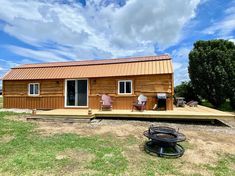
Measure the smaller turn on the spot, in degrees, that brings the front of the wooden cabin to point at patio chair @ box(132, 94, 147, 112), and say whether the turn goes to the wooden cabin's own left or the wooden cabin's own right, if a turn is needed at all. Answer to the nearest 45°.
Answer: approximately 45° to the wooden cabin's own left

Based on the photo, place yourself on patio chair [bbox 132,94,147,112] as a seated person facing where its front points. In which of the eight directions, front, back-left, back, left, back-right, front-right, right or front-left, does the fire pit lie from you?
front-left

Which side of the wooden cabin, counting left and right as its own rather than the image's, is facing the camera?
front

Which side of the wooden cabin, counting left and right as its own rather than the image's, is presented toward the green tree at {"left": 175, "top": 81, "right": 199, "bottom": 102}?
left

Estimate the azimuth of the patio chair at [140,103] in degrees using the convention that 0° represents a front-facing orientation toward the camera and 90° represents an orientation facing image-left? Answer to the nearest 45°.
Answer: approximately 45°

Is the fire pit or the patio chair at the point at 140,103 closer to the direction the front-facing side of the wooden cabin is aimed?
the fire pit

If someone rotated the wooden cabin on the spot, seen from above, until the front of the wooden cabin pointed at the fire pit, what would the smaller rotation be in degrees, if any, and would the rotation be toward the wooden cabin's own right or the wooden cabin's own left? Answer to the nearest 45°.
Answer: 0° — it already faces it

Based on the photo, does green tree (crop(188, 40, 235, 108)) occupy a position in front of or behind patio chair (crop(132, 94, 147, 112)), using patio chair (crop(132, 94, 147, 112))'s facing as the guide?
behind

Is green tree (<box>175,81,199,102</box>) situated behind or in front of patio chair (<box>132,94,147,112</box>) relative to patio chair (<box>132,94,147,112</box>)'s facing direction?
behind

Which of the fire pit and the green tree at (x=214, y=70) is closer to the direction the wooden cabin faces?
the fire pit

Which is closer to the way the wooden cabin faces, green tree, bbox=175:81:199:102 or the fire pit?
the fire pit

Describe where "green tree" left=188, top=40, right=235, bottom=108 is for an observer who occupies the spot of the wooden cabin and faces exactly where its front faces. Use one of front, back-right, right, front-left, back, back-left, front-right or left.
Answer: left

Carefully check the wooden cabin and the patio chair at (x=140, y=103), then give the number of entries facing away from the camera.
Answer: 0

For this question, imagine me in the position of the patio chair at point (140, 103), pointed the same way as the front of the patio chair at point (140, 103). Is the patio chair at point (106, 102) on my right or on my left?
on my right
